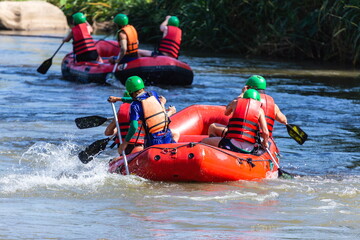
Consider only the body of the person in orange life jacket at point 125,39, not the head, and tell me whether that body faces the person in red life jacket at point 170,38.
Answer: no

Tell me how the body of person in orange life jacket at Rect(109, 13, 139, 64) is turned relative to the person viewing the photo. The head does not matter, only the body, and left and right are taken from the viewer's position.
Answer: facing away from the viewer and to the left of the viewer

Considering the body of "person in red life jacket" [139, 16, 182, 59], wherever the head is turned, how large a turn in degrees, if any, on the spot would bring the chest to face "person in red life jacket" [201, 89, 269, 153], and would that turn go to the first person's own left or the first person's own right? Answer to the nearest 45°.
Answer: approximately 135° to the first person's own left

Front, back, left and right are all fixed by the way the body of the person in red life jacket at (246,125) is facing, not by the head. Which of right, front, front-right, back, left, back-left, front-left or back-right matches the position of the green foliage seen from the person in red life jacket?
front

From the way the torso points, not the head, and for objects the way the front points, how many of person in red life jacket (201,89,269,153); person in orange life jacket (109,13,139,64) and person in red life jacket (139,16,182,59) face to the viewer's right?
0

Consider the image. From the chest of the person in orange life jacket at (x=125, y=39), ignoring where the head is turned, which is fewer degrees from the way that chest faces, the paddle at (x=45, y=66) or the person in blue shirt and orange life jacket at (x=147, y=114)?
the paddle

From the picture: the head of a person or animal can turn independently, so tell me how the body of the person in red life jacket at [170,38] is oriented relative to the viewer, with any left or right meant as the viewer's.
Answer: facing away from the viewer and to the left of the viewer

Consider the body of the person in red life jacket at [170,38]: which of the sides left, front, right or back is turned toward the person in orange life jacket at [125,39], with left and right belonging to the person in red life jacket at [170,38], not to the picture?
left

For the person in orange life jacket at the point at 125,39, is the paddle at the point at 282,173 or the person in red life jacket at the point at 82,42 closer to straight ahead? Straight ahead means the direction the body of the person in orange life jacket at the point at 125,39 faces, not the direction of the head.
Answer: the person in red life jacket

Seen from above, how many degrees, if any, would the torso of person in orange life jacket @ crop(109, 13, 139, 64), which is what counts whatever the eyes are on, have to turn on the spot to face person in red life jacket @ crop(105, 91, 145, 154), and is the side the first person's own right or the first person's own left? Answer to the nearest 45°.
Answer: approximately 135° to the first person's own left

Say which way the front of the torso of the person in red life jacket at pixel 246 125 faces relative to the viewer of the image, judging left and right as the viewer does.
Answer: facing away from the viewer

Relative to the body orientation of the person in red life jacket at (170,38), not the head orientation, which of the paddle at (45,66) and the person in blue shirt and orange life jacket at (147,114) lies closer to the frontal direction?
the paddle

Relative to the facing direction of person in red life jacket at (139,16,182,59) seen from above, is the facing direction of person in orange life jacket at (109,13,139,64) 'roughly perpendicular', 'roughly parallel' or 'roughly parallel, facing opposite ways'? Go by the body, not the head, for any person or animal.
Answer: roughly parallel

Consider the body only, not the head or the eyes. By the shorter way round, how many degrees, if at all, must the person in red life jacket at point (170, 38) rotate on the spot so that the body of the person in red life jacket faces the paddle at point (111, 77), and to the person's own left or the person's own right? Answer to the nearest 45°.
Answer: approximately 90° to the person's own left

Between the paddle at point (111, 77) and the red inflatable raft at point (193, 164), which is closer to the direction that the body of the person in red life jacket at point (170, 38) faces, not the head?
the paddle
